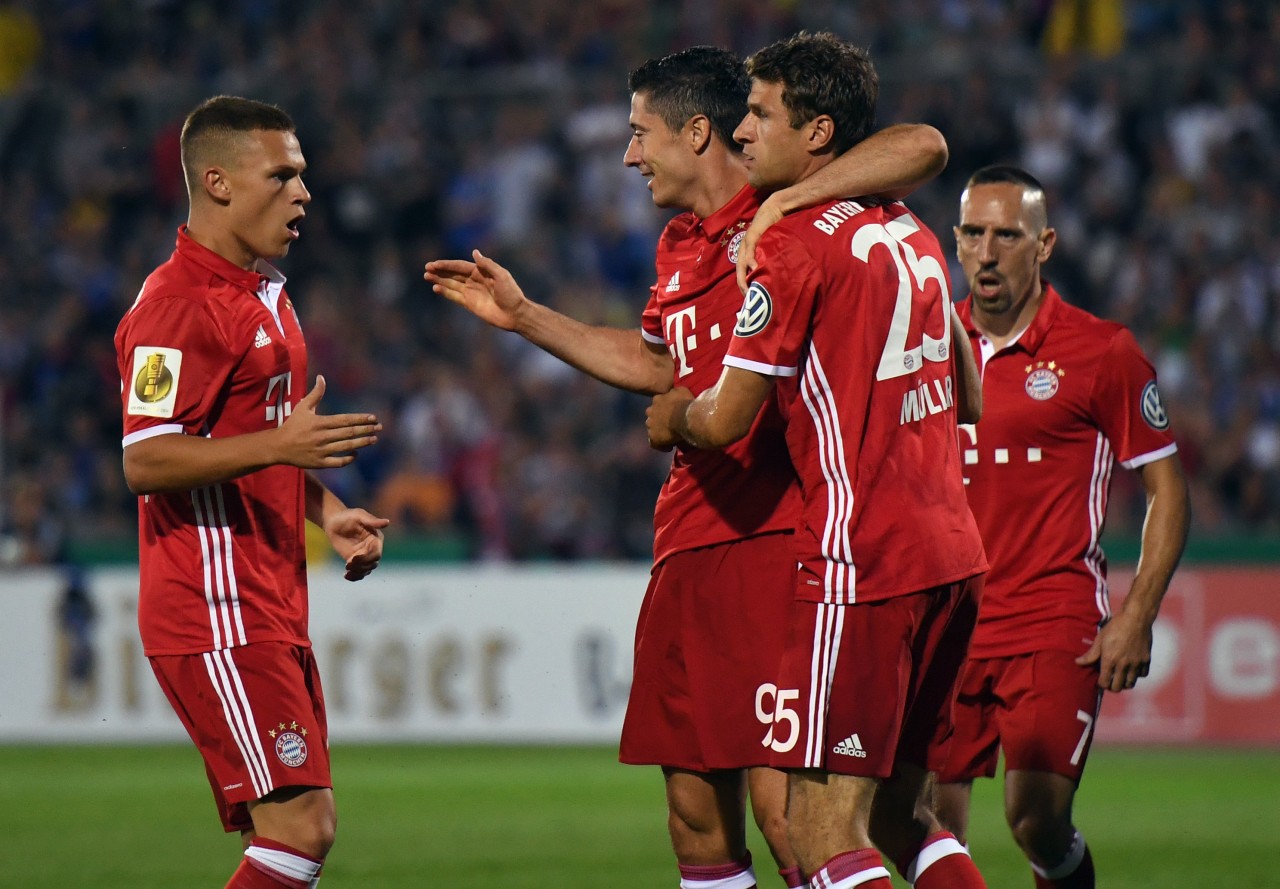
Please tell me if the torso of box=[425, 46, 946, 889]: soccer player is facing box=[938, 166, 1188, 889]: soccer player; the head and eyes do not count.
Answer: no

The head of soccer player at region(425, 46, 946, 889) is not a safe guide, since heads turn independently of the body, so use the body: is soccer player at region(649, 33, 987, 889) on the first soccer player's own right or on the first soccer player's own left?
on the first soccer player's own left

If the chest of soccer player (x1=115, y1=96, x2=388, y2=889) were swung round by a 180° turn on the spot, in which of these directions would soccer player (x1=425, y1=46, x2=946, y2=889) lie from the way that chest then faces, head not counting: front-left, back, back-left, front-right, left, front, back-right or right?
back

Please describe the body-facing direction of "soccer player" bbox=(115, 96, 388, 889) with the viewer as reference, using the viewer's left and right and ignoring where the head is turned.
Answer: facing to the right of the viewer

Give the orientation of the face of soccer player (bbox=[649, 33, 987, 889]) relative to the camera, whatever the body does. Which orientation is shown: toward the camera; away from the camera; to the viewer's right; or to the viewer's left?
to the viewer's left

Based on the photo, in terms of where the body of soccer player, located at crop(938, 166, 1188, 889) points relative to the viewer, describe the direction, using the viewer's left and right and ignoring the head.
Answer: facing the viewer and to the left of the viewer
